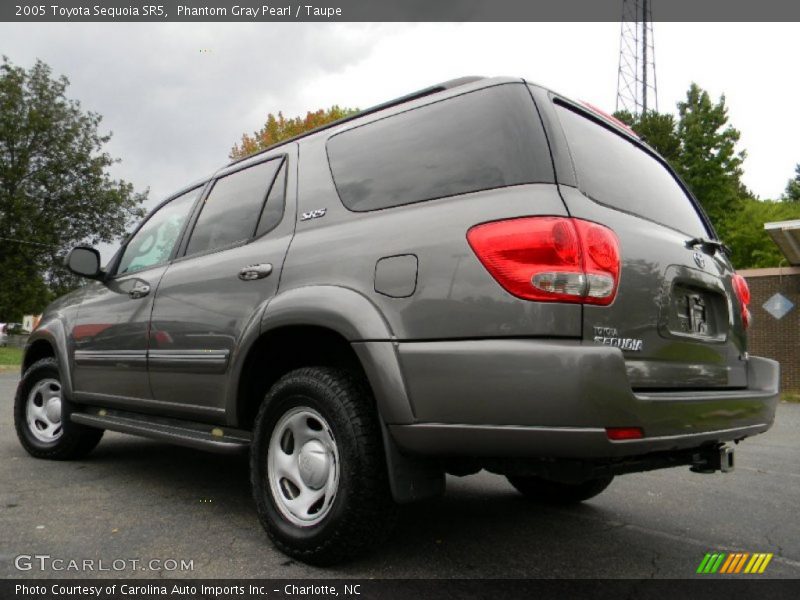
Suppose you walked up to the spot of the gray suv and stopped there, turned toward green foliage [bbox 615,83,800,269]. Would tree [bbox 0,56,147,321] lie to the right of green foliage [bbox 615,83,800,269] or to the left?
left

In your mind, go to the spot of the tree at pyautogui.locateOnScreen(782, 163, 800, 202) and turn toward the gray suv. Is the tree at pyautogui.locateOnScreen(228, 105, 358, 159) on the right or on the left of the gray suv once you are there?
right

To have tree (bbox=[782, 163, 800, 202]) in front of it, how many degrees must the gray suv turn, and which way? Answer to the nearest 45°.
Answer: approximately 90° to its right

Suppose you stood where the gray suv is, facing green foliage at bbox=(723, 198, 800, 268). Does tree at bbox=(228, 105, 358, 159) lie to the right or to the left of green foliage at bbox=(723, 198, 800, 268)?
left

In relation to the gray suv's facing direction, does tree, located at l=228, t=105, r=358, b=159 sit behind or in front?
in front

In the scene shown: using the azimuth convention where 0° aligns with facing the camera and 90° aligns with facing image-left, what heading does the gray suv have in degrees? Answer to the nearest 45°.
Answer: approximately 135°

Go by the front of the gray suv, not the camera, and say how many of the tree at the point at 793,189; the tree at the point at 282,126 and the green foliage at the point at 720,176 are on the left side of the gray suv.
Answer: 0

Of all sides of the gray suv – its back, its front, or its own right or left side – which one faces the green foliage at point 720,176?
right

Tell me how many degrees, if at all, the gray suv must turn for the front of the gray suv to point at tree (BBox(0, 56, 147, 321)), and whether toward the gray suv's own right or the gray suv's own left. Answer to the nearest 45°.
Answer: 0° — it already faces it

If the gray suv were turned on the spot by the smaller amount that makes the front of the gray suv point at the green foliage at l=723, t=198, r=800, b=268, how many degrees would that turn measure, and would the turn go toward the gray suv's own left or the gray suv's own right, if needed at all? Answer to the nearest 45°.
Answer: approximately 90° to the gray suv's own right

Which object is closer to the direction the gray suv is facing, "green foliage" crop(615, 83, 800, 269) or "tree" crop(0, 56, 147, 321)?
the tree
